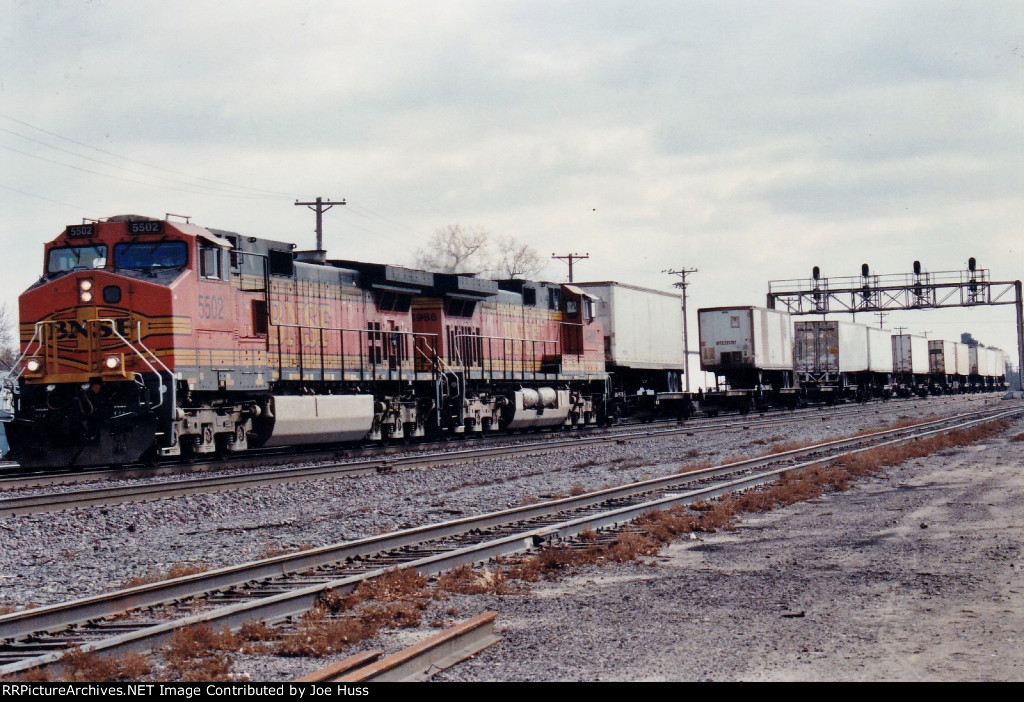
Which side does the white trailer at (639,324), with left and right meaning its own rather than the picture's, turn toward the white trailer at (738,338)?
back

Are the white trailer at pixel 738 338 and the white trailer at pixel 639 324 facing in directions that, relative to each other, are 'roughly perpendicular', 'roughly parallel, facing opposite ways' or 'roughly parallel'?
roughly parallel

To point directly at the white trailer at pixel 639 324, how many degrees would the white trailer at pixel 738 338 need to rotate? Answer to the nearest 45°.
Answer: approximately 45° to its left

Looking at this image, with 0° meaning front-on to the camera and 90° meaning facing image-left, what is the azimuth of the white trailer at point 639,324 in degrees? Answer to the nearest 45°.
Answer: approximately 45°

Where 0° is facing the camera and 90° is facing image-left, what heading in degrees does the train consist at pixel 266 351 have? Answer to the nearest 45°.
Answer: approximately 45°

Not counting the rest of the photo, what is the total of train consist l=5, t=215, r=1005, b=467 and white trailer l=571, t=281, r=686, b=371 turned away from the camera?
0

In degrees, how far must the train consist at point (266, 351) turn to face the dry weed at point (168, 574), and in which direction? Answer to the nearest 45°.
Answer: approximately 45° to its left

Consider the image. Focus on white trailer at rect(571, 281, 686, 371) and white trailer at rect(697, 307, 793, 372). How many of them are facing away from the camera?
0

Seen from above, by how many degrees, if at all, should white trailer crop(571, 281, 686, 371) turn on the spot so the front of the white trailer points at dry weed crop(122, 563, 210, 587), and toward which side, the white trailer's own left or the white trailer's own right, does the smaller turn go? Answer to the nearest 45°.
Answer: approximately 45° to the white trailer's own left

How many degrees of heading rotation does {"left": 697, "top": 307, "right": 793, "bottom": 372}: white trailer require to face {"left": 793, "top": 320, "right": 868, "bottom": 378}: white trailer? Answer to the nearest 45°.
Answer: approximately 135° to its right

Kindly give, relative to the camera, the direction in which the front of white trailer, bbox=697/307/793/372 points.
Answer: facing the viewer and to the left of the viewer

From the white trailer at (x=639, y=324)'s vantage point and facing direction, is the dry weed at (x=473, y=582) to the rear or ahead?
ahead
